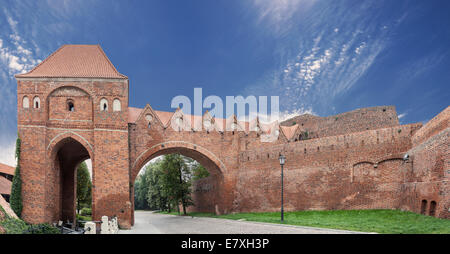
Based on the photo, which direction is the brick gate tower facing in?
toward the camera

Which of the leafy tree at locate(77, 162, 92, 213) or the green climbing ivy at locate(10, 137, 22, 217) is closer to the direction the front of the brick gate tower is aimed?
the green climbing ivy

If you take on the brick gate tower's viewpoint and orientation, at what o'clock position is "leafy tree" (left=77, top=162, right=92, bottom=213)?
The leafy tree is roughly at 6 o'clock from the brick gate tower.
